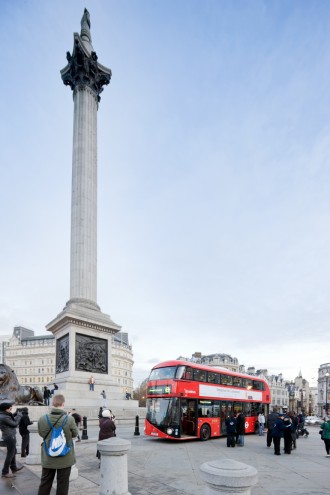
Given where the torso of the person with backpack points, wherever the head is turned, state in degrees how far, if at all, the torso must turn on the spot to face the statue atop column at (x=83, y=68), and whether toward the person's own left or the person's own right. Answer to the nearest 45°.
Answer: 0° — they already face it

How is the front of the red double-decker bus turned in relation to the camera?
facing the viewer and to the left of the viewer

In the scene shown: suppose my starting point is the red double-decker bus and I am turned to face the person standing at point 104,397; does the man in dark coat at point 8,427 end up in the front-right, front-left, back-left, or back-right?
back-left

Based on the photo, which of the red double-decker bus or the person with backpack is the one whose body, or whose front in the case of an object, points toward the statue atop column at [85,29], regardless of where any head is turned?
the person with backpack

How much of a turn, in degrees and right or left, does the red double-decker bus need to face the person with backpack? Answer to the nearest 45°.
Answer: approximately 45° to its left

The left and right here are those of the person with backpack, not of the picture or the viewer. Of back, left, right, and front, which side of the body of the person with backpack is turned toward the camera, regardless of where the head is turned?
back
